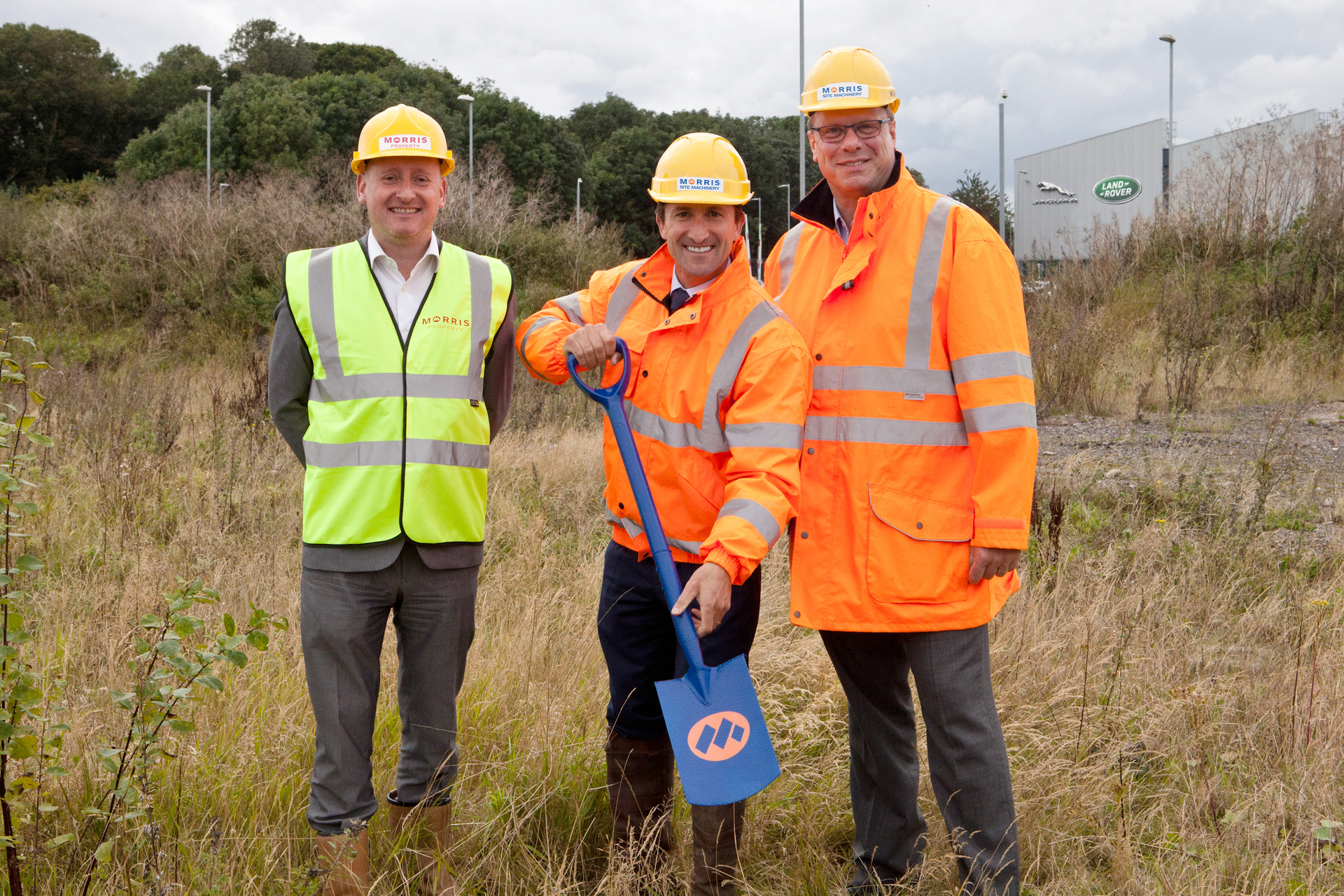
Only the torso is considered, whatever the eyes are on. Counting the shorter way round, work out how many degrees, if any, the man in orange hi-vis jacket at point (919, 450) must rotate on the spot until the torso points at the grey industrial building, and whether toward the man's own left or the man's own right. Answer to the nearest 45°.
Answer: approximately 135° to the man's own right

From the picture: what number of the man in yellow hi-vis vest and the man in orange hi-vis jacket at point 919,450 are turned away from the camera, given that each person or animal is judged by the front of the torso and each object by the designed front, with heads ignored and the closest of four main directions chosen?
0

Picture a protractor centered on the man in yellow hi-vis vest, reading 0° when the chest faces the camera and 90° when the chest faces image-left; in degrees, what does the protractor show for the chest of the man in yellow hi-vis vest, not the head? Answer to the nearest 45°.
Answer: approximately 0°

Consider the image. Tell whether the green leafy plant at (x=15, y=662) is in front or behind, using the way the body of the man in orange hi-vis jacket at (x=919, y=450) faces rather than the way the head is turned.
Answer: in front

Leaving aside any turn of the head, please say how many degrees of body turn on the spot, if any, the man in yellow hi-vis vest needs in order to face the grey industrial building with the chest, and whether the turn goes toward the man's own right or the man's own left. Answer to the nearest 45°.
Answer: approximately 135° to the man's own left

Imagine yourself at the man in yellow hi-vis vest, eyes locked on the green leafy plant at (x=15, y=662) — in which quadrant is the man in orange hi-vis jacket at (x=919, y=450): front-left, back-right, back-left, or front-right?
back-left

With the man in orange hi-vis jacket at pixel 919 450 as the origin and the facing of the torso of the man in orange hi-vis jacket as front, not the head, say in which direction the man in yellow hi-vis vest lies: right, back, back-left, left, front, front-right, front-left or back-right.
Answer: front-right
